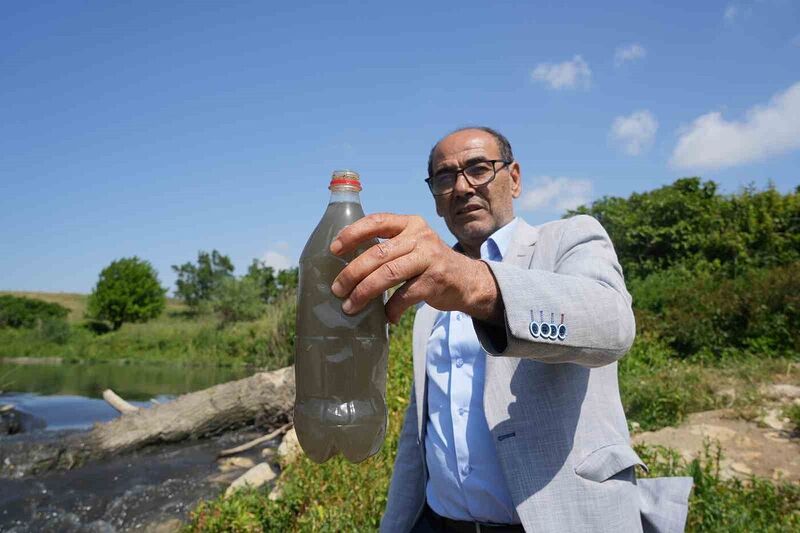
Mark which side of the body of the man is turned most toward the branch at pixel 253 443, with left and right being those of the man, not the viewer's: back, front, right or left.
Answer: right

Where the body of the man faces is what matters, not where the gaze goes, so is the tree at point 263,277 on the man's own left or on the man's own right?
on the man's own right

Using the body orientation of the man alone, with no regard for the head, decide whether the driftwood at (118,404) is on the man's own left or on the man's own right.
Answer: on the man's own right

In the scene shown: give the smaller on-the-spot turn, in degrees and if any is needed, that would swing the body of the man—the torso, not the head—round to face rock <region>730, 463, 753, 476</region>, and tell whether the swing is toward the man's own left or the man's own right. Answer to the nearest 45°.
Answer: approximately 180°

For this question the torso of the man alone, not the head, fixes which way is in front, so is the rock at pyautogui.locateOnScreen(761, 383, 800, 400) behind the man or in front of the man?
behind

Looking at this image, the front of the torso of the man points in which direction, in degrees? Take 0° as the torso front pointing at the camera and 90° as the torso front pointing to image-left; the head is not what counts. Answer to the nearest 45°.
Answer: approximately 45°

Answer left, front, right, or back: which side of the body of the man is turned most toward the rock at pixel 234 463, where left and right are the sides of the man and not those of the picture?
right

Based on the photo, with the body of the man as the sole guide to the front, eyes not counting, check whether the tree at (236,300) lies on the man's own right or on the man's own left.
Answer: on the man's own right

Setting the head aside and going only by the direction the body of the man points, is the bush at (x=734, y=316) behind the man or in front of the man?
behind

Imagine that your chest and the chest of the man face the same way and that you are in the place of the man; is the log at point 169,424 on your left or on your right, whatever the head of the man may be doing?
on your right

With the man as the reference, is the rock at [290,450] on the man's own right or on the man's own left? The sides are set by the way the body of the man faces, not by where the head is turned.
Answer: on the man's own right
